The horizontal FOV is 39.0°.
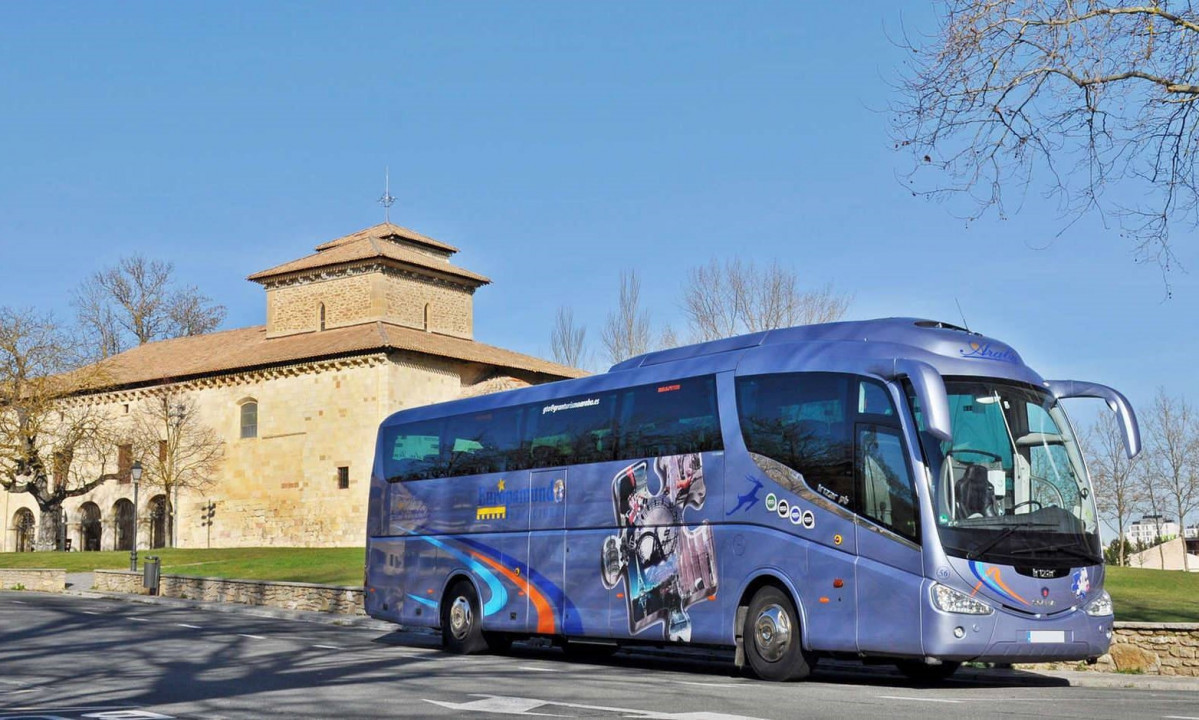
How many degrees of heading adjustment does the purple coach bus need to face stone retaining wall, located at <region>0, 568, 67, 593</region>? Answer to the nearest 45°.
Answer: approximately 180°

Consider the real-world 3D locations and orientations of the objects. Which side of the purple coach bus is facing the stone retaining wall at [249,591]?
back

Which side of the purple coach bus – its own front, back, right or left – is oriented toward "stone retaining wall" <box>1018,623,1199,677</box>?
front

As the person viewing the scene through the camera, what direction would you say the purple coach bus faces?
facing the viewer and to the right of the viewer
